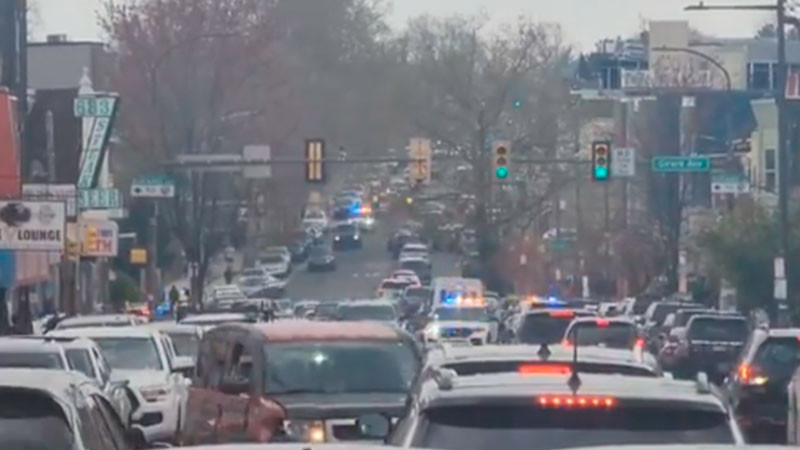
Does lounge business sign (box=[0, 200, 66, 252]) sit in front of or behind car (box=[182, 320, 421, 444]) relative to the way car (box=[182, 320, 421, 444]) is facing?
behind

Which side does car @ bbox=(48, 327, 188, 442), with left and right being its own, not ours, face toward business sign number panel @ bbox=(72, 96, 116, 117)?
back

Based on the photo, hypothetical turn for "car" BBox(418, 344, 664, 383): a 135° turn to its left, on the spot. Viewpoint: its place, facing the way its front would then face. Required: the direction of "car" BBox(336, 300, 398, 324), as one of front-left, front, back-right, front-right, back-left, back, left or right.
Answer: back-right

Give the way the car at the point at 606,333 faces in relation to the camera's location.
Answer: facing away from the viewer

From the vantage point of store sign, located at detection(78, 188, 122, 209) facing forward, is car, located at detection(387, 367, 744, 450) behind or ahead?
ahead

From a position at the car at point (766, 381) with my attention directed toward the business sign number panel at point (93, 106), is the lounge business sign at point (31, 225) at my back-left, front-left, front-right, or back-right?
front-left

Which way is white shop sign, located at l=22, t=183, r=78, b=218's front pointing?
toward the camera

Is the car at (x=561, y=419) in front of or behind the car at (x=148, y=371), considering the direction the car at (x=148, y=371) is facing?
in front

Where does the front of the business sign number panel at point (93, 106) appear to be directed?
toward the camera

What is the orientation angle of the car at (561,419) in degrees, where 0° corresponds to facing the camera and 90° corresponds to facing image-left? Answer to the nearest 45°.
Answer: approximately 180°

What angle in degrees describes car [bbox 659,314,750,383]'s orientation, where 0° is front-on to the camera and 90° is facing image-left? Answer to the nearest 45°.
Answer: approximately 180°
